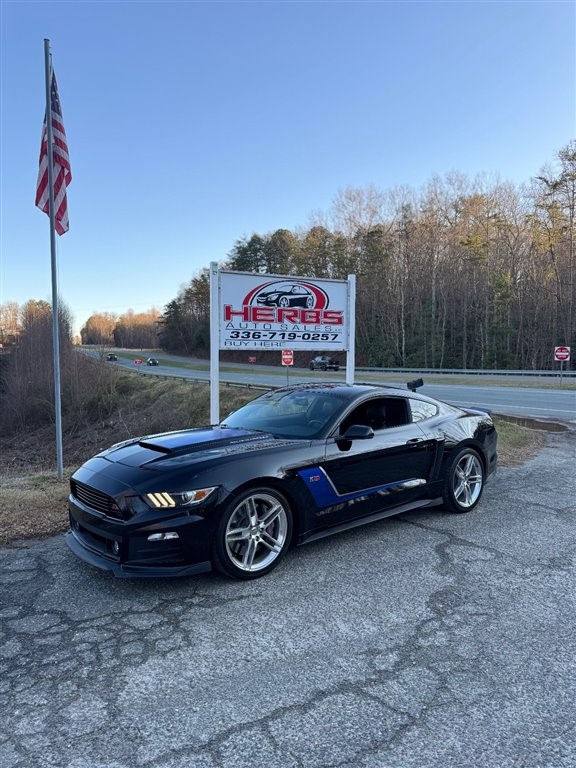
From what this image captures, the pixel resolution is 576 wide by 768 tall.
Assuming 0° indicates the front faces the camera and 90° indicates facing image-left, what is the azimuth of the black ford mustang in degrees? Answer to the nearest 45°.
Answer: approximately 45°

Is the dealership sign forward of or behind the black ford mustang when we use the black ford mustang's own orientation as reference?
behind

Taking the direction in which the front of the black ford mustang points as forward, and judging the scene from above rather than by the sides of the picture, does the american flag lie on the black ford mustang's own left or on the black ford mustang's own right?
on the black ford mustang's own right
